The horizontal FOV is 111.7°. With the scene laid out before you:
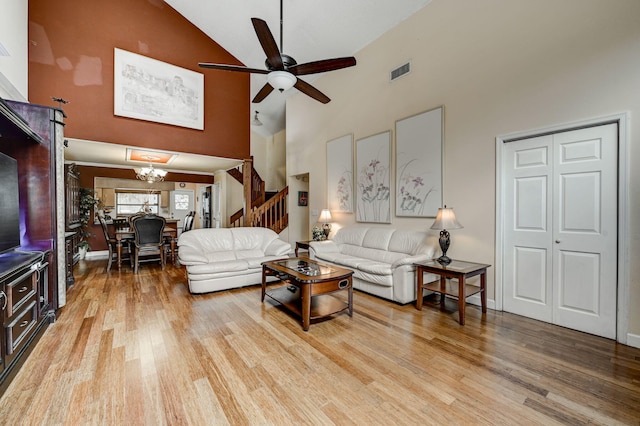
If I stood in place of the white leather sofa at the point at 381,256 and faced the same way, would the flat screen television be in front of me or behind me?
in front

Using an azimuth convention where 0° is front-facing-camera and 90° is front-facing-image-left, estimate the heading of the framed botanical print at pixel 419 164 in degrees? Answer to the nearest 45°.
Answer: approximately 45°

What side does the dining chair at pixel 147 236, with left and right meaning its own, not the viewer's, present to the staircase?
right

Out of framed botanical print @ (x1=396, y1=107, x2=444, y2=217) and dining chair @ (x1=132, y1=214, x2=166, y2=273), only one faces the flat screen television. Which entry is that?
the framed botanical print

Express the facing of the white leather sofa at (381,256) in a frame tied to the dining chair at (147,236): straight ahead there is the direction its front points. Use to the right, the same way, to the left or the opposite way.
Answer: to the left

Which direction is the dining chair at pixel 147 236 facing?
away from the camera

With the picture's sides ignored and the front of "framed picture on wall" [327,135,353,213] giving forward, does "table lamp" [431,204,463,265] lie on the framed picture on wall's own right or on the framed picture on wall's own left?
on the framed picture on wall's own left

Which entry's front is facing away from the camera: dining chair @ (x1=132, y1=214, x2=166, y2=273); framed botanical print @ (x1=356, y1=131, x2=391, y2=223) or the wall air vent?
the dining chair

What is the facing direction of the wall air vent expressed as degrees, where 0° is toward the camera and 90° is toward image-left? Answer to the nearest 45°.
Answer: approximately 45°

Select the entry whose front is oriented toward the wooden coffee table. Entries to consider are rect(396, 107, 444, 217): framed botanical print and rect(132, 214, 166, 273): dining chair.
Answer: the framed botanical print

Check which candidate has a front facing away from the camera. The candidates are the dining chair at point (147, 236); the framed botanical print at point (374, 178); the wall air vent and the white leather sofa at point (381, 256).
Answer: the dining chair
